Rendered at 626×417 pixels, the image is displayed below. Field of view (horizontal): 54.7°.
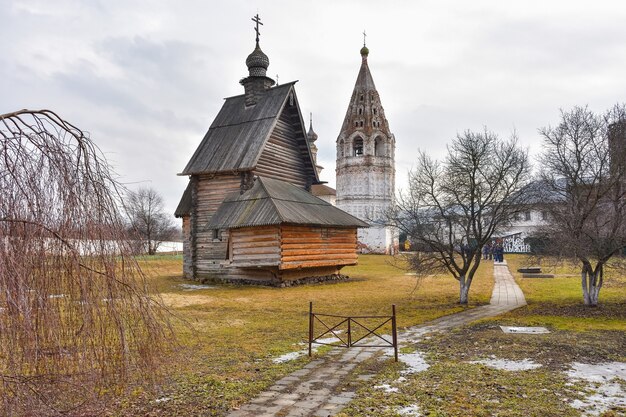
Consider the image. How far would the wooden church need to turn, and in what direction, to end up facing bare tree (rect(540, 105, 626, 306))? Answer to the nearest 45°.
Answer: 0° — it already faces it

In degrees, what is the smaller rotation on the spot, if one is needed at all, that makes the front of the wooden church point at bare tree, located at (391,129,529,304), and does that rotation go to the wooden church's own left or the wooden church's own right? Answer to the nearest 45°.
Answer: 0° — it already faces it

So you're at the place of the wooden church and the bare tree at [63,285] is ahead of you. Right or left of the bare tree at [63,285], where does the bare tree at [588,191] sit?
left

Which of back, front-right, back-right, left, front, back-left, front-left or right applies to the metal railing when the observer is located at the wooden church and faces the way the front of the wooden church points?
front-right

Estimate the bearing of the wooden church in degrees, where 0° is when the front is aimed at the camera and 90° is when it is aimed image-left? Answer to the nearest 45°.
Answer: approximately 315°

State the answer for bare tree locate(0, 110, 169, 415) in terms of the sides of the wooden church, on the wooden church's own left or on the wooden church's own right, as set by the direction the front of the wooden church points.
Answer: on the wooden church's own right

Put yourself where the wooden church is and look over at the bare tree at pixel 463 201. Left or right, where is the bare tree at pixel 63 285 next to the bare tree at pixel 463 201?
right

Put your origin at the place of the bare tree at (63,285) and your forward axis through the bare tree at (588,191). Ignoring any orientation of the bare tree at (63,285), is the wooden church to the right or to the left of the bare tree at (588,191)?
left
